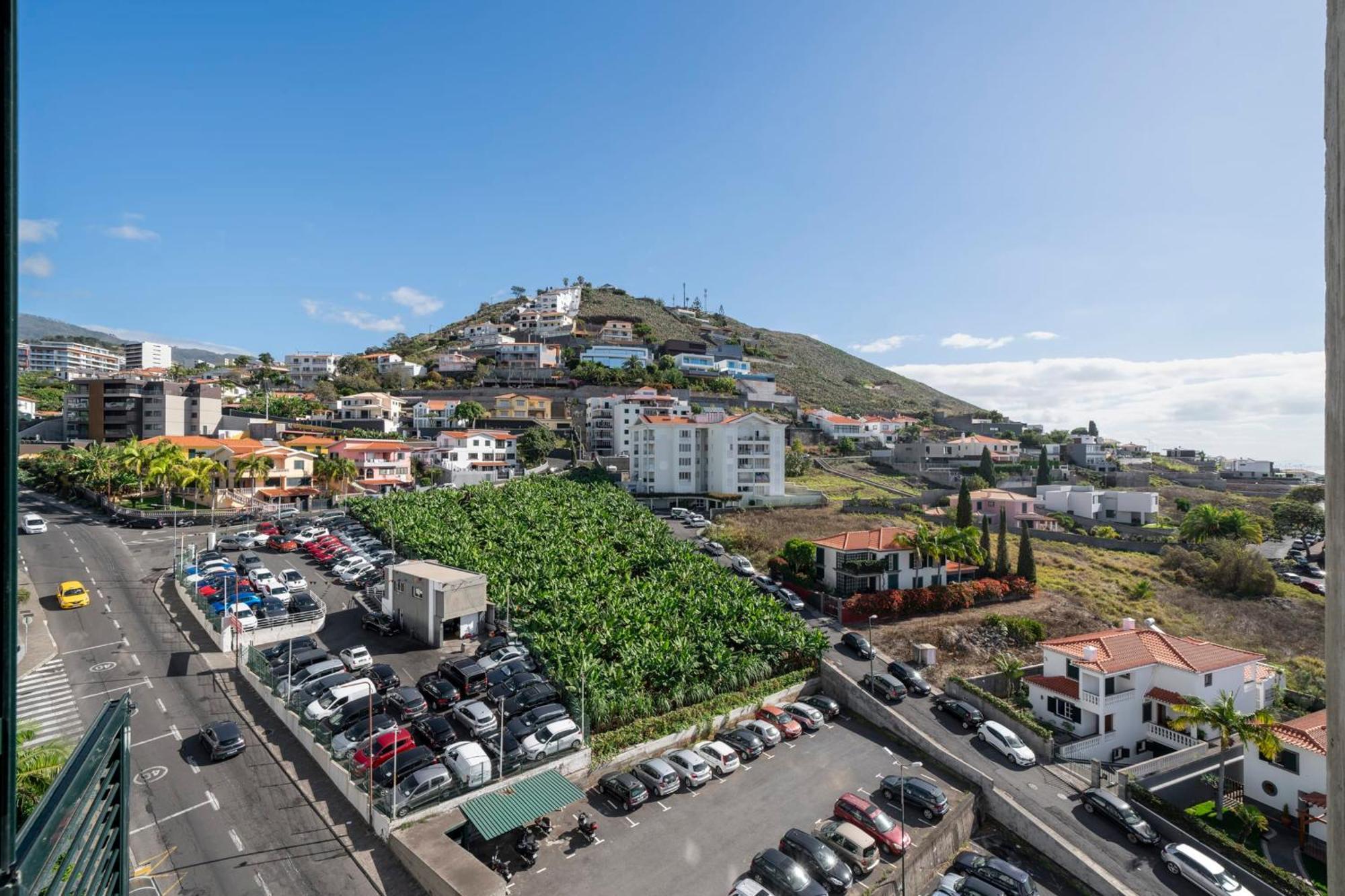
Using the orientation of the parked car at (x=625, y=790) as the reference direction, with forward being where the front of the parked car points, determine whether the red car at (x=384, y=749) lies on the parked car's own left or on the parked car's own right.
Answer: on the parked car's own left

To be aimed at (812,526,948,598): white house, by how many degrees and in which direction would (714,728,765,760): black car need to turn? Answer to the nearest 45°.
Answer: approximately 90° to its right

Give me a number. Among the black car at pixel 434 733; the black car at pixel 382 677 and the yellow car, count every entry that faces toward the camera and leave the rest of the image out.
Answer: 1

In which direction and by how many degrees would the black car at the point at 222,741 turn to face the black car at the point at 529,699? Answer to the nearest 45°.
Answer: approximately 135° to its right

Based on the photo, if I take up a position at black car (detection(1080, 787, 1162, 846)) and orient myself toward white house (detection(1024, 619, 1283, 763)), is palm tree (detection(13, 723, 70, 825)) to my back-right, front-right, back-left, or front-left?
back-left

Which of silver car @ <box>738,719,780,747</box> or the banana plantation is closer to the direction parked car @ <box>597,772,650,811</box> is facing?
the banana plantation

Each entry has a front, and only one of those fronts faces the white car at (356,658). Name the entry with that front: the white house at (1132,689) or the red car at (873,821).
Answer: the white house

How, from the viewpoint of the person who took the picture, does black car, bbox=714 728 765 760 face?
facing away from the viewer and to the left of the viewer

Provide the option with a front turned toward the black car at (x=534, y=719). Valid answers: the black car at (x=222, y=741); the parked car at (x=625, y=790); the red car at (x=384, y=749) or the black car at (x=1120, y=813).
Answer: the parked car
